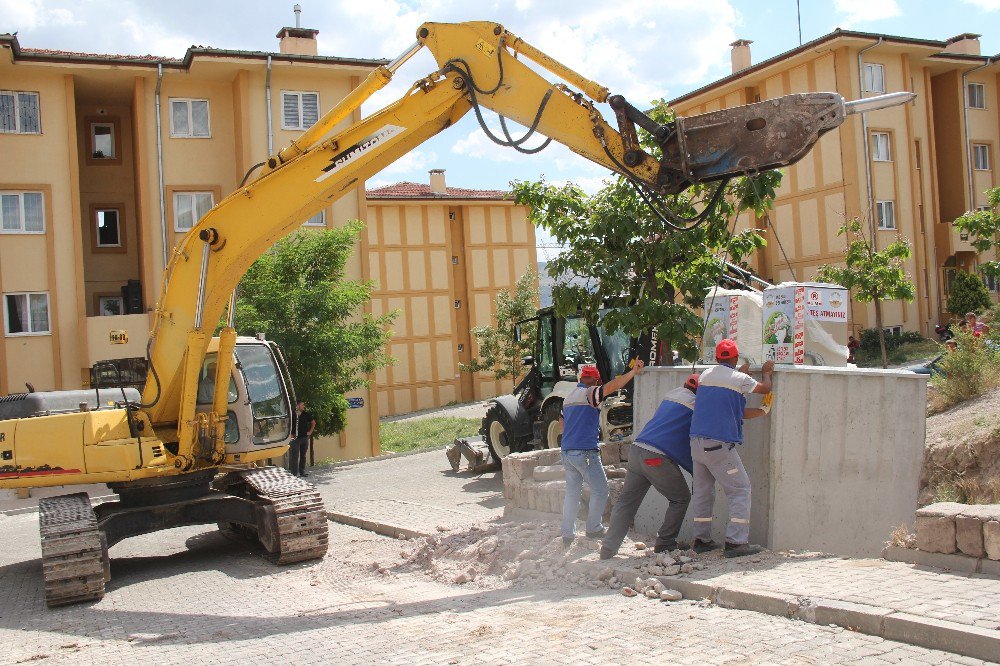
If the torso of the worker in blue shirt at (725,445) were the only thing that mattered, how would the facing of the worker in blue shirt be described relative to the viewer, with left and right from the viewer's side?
facing away from the viewer and to the right of the viewer

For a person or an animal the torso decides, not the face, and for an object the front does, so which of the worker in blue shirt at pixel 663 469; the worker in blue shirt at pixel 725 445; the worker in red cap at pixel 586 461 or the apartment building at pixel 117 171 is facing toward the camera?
the apartment building

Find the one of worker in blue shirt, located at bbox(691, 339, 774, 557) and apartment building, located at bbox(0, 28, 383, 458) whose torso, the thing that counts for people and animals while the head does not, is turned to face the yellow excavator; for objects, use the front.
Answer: the apartment building

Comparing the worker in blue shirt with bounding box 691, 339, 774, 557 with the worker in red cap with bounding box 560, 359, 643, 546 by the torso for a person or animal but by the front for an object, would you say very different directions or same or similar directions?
same or similar directions

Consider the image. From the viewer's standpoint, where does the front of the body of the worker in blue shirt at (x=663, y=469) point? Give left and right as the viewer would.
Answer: facing away from the viewer and to the right of the viewer

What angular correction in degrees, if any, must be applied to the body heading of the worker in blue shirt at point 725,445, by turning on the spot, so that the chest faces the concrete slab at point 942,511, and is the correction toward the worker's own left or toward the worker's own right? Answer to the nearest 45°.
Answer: approximately 90° to the worker's own right

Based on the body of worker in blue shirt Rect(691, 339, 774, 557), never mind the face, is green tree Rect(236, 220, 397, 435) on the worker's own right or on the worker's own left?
on the worker's own left

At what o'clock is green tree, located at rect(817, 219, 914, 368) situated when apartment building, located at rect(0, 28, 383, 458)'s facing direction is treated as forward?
The green tree is roughly at 10 o'clock from the apartment building.

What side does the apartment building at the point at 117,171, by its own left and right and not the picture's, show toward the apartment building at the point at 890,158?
left

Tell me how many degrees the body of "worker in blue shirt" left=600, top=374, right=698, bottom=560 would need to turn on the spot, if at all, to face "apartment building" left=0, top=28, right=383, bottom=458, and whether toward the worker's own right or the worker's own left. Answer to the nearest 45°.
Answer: approximately 90° to the worker's own left

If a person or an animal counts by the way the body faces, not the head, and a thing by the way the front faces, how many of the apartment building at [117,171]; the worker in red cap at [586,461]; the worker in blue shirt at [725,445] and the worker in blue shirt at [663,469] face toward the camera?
1

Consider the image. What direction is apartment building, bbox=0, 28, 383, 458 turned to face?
toward the camera

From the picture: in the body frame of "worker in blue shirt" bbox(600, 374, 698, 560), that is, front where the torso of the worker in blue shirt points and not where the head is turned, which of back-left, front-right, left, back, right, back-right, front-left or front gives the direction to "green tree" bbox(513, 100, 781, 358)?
front-left

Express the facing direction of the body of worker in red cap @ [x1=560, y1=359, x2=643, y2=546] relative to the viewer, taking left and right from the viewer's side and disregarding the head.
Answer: facing away from the viewer and to the right of the viewer
